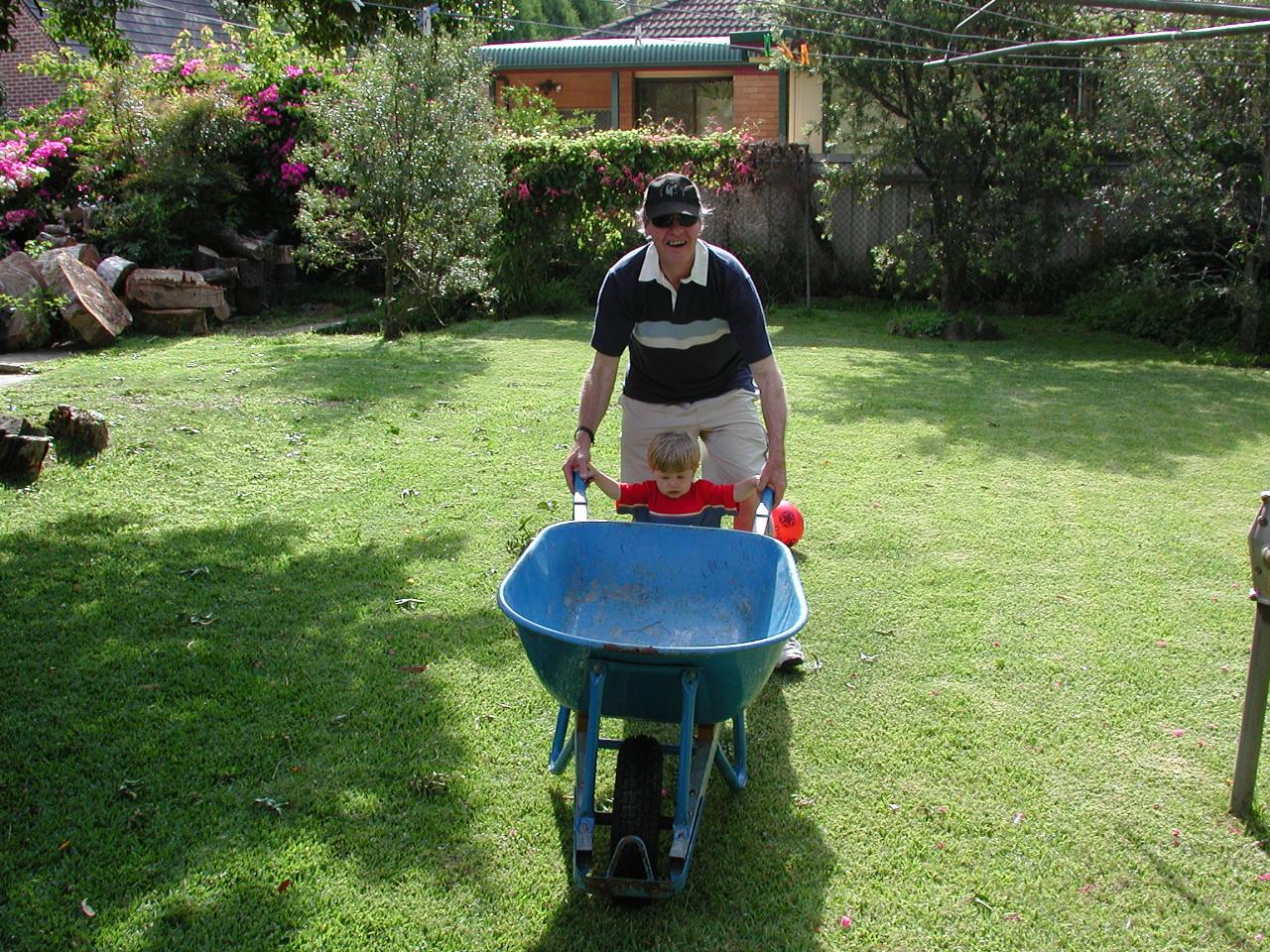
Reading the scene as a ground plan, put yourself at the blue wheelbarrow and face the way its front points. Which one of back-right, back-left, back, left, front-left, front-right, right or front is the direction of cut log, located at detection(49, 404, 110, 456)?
back-right

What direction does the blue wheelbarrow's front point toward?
toward the camera

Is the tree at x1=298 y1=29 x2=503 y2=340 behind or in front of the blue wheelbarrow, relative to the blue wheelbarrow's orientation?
behind

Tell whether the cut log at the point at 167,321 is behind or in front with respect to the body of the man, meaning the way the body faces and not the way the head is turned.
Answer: behind

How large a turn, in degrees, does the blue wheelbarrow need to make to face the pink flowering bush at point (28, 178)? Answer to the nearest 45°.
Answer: approximately 135° to its right

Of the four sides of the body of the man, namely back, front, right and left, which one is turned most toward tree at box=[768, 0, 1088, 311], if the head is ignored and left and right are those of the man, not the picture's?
back

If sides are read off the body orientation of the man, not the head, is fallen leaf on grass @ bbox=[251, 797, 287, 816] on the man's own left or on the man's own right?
on the man's own right

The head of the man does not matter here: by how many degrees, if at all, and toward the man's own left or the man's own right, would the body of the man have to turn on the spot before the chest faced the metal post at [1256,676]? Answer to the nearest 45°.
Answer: approximately 45° to the man's own left

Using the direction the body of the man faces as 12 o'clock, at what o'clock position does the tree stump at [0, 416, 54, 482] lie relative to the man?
The tree stump is roughly at 4 o'clock from the man.

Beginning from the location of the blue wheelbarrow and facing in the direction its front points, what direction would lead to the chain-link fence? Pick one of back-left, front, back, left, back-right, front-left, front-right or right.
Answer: back

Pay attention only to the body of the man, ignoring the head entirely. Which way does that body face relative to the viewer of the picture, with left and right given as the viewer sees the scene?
facing the viewer

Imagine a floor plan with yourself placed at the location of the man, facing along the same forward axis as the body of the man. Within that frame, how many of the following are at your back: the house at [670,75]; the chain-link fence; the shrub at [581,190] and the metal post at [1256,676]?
3

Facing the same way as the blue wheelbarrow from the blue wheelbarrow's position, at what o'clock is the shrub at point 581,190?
The shrub is roughly at 6 o'clock from the blue wheelbarrow.
